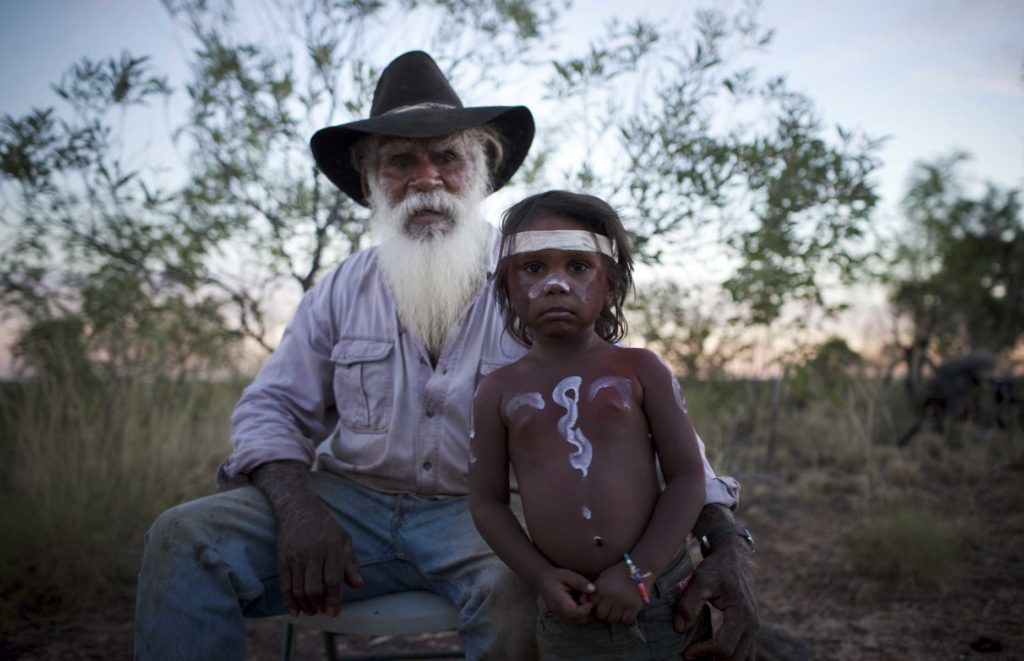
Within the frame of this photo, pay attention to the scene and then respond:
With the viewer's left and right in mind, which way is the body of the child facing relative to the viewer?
facing the viewer

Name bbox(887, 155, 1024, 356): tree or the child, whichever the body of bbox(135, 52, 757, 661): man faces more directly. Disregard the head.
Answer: the child

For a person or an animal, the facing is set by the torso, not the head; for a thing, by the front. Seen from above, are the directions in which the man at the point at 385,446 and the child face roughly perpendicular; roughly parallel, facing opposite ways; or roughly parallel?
roughly parallel

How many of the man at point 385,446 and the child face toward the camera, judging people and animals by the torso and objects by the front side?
2

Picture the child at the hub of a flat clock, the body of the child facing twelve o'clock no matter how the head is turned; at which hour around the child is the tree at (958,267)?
The tree is roughly at 7 o'clock from the child.

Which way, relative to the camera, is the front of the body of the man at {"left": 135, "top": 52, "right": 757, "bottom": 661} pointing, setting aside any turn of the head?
toward the camera

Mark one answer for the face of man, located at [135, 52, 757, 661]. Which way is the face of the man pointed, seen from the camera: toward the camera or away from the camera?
toward the camera
